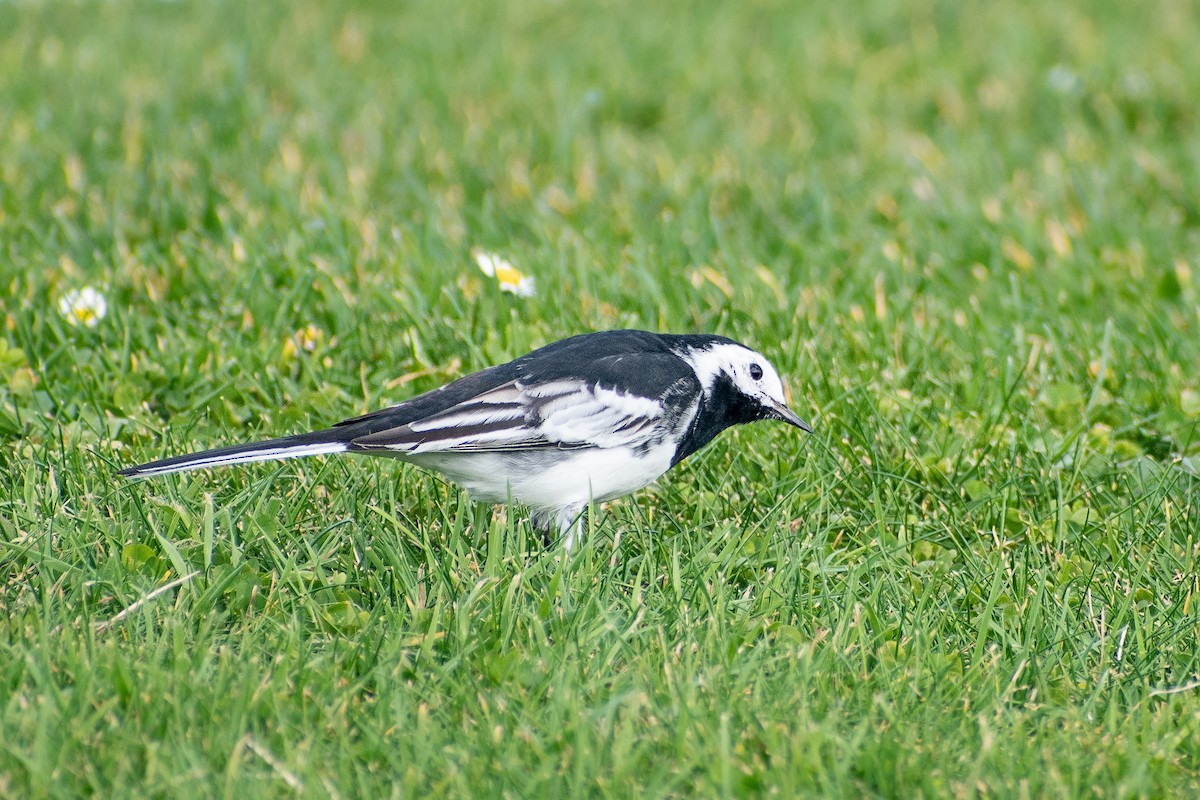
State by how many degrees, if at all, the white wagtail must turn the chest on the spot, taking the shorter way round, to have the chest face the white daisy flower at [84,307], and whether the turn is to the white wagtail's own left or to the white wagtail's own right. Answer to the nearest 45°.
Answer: approximately 135° to the white wagtail's own left

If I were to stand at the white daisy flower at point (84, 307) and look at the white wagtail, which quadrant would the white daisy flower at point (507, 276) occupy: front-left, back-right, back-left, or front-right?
front-left

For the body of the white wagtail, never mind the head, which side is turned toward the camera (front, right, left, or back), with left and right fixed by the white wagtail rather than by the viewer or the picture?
right

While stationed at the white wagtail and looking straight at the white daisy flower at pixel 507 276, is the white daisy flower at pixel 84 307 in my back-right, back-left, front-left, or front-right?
front-left

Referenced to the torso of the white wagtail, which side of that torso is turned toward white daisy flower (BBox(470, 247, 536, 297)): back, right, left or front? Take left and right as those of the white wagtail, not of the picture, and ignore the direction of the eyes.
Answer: left

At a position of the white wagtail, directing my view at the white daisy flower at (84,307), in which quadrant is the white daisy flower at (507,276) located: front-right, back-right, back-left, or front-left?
front-right
